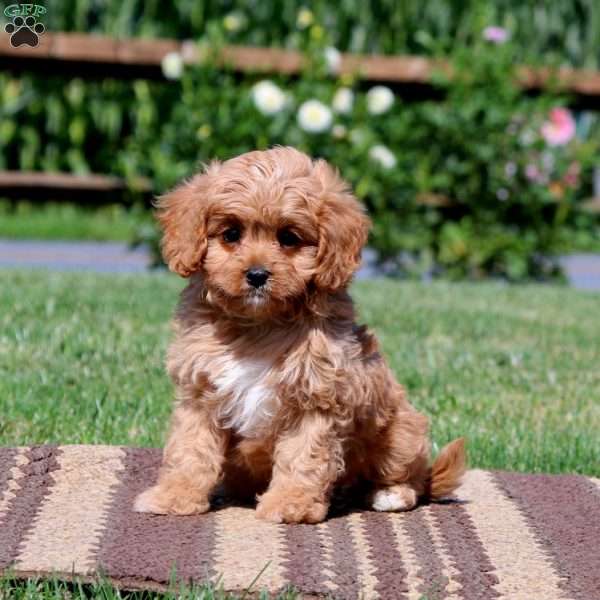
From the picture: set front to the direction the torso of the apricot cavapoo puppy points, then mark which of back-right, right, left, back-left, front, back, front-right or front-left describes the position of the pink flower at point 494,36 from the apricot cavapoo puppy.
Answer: back-right

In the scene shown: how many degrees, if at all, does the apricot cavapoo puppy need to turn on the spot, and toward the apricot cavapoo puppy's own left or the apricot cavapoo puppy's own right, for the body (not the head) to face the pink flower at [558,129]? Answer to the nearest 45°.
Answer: approximately 135° to the apricot cavapoo puppy's own right

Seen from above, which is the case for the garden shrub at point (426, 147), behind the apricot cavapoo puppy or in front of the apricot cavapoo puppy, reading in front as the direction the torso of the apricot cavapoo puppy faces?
behind

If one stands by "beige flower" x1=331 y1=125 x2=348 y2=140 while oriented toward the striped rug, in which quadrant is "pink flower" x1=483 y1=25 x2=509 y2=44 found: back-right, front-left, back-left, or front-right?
back-left

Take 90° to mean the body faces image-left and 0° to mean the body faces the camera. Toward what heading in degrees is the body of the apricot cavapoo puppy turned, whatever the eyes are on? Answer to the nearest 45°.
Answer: approximately 45°

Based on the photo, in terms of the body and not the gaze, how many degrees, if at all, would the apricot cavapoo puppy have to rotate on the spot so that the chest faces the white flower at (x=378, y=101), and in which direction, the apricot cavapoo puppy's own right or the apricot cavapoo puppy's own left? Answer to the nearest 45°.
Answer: approximately 135° to the apricot cavapoo puppy's own right

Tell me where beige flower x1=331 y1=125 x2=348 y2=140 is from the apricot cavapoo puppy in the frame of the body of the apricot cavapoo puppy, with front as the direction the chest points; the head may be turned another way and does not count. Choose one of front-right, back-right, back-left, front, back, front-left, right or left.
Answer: back-right

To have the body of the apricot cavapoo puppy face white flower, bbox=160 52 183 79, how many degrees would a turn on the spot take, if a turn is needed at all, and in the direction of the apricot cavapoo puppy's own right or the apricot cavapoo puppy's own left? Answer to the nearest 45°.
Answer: approximately 135° to the apricot cavapoo puppy's own right

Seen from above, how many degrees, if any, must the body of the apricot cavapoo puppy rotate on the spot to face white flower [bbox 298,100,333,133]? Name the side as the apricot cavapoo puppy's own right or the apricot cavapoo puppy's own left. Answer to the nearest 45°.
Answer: approximately 135° to the apricot cavapoo puppy's own right

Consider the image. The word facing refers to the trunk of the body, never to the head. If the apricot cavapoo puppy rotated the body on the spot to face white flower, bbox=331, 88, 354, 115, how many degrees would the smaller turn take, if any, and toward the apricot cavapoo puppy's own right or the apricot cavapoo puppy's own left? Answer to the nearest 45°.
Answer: approximately 135° to the apricot cavapoo puppy's own right

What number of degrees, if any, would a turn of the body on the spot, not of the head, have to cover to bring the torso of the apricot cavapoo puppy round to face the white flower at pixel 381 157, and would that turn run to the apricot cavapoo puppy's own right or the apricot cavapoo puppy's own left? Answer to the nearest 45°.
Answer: approximately 135° to the apricot cavapoo puppy's own right
